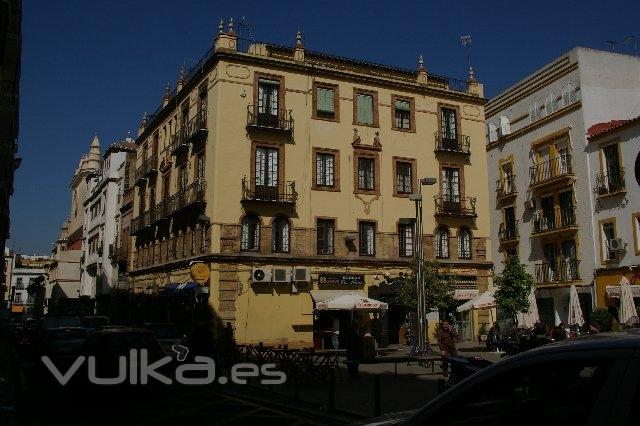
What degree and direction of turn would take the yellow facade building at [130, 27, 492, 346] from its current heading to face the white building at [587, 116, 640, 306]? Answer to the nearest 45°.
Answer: approximately 45° to its left

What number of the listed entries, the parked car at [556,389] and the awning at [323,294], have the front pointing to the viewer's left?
1

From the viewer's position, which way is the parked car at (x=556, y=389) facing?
facing to the left of the viewer

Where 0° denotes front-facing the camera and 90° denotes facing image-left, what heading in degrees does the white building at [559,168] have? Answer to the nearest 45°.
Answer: approximately 45°

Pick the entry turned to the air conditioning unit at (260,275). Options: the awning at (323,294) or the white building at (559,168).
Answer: the white building

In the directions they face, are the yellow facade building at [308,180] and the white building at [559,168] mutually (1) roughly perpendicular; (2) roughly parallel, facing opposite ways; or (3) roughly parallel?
roughly perpendicular

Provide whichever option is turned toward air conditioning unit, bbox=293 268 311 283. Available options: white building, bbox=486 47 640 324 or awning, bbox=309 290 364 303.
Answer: the white building

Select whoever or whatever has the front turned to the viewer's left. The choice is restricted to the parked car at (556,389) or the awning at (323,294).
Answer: the parked car

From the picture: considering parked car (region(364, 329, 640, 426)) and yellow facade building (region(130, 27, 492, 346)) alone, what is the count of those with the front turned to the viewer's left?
1

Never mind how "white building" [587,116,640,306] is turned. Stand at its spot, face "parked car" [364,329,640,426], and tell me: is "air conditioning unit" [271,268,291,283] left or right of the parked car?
right

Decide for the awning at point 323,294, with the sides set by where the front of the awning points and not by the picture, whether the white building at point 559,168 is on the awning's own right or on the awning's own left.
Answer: on the awning's own left

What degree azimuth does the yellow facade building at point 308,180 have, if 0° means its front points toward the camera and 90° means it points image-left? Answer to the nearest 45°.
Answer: approximately 315°
